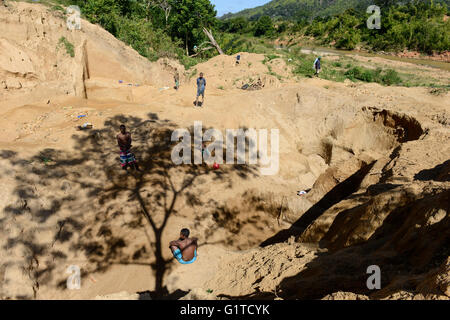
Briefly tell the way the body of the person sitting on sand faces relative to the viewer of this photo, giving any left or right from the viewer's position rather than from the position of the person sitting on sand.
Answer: facing away from the viewer and to the left of the viewer
